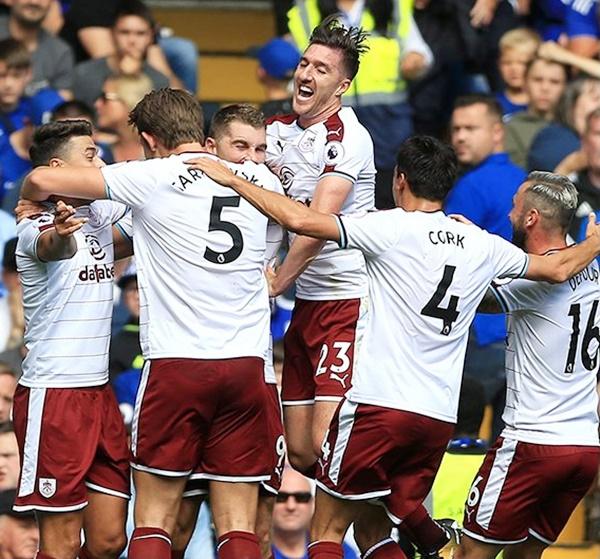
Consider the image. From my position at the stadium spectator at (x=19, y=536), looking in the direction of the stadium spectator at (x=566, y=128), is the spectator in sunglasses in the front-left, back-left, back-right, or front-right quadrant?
front-right

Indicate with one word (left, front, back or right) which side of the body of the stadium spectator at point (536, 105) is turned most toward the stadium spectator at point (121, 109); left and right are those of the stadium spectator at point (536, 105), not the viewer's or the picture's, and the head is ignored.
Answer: right

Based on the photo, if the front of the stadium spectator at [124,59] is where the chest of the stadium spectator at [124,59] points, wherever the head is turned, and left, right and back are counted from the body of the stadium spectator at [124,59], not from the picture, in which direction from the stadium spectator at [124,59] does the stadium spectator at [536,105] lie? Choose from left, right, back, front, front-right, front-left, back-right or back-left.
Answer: left

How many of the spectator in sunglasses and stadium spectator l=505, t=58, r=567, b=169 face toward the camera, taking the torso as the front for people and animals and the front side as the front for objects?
2

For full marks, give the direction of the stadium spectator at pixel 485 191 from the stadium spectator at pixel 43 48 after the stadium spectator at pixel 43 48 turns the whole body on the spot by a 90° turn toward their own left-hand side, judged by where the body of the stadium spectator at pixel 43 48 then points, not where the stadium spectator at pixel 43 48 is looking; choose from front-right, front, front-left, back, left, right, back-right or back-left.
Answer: front-right

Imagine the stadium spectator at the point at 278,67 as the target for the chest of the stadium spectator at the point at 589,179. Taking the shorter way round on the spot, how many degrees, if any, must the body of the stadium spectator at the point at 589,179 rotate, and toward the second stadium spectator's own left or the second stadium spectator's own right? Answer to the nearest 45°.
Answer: approximately 90° to the second stadium spectator's own right

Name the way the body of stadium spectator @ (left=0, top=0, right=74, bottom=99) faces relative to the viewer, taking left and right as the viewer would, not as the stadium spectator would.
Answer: facing the viewer

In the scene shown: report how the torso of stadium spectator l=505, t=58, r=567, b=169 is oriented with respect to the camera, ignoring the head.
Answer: toward the camera

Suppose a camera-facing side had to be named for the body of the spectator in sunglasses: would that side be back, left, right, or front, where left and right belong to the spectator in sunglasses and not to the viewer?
front

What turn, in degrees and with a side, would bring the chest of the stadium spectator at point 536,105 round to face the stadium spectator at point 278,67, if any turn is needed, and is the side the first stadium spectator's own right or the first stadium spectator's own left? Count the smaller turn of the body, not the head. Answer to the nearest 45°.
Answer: approximately 90° to the first stadium spectator's own right

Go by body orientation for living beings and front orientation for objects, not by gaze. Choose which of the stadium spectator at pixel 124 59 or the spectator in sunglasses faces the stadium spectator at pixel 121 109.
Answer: the stadium spectator at pixel 124 59

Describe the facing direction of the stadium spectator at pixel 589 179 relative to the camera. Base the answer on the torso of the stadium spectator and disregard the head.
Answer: toward the camera

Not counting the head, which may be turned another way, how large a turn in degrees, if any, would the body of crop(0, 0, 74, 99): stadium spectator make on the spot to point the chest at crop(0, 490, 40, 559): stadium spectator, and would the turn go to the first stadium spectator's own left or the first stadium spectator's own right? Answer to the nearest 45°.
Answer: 0° — they already face them
